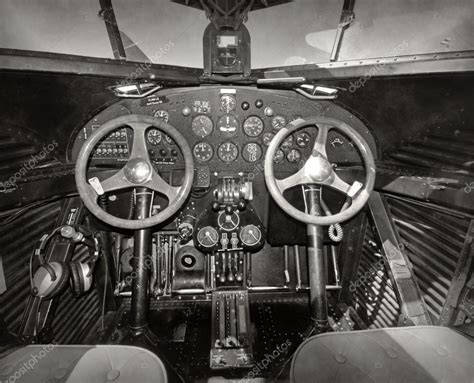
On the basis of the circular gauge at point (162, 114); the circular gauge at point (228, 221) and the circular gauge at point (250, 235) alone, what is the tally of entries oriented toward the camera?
3

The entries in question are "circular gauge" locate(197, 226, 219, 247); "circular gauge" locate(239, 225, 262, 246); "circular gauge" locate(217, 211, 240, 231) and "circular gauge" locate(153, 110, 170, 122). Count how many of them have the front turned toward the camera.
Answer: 4

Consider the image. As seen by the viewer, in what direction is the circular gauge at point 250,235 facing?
toward the camera

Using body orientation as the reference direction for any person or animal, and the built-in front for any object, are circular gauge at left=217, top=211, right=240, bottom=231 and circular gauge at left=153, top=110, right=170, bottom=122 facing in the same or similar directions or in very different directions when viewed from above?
same or similar directions

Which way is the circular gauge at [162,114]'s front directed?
toward the camera

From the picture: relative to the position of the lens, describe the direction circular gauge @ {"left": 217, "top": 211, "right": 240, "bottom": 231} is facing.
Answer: facing the viewer

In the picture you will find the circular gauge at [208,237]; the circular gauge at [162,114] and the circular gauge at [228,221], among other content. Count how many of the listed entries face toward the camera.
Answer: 3
